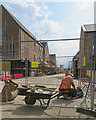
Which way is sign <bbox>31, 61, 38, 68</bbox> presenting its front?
toward the camera
